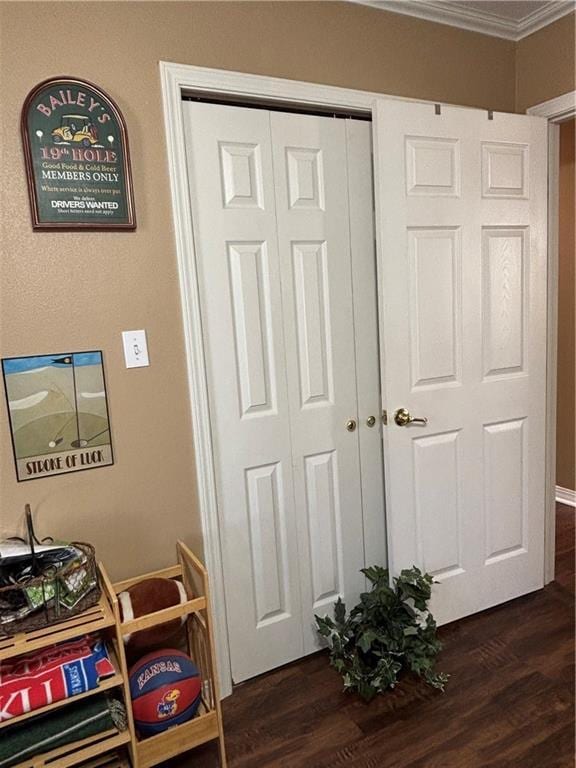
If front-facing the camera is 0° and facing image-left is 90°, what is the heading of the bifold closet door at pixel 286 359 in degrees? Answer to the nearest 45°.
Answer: approximately 315°

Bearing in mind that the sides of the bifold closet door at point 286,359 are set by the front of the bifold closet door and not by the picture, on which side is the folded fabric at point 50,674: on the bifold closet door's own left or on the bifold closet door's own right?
on the bifold closet door's own right

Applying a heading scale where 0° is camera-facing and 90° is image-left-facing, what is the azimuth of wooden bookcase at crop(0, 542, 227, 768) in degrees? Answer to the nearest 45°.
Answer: approximately 315°

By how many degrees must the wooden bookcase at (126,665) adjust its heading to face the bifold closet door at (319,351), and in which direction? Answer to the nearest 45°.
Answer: approximately 90° to its left

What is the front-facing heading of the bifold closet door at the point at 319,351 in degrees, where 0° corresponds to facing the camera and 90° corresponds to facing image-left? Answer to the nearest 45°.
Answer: approximately 315°
